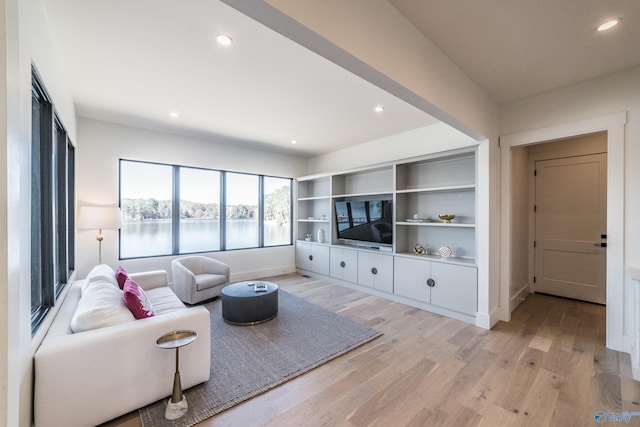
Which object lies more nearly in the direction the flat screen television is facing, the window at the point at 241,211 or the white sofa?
the white sofa

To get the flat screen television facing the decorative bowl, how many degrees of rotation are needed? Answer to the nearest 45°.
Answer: approximately 90° to its left

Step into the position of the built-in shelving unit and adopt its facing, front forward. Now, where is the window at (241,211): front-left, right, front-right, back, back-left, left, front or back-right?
front-right

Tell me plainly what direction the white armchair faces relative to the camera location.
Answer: facing the viewer and to the right of the viewer

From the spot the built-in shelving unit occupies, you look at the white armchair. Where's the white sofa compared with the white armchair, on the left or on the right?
left

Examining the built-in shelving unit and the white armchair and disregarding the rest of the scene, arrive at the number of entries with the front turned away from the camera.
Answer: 0

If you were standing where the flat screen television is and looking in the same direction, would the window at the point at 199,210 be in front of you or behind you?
in front

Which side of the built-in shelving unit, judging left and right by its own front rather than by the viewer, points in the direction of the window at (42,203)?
front

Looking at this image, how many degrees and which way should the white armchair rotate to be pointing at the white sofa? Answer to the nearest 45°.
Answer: approximately 45° to its right

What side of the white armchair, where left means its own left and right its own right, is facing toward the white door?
front

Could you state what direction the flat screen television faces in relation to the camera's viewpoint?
facing the viewer and to the left of the viewer

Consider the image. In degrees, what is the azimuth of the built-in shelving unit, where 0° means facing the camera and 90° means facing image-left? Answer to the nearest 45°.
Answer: approximately 45°

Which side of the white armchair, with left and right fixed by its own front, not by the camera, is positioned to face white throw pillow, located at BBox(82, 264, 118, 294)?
right

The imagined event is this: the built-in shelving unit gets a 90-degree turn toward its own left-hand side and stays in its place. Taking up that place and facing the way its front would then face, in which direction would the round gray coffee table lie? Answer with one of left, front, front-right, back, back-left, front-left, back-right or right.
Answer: right

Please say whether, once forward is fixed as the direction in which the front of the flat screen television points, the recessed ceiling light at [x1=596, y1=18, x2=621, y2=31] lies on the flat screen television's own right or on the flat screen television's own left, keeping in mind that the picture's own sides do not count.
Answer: on the flat screen television's own left

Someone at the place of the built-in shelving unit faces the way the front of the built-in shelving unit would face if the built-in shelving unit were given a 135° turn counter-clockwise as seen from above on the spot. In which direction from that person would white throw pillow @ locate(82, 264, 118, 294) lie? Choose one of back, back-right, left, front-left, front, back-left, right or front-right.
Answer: back-right

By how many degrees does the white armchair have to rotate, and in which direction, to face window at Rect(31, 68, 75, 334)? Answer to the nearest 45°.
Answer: approximately 90° to its right

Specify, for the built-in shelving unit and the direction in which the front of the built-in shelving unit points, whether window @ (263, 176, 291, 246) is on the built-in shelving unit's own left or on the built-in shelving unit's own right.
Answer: on the built-in shelving unit's own right
